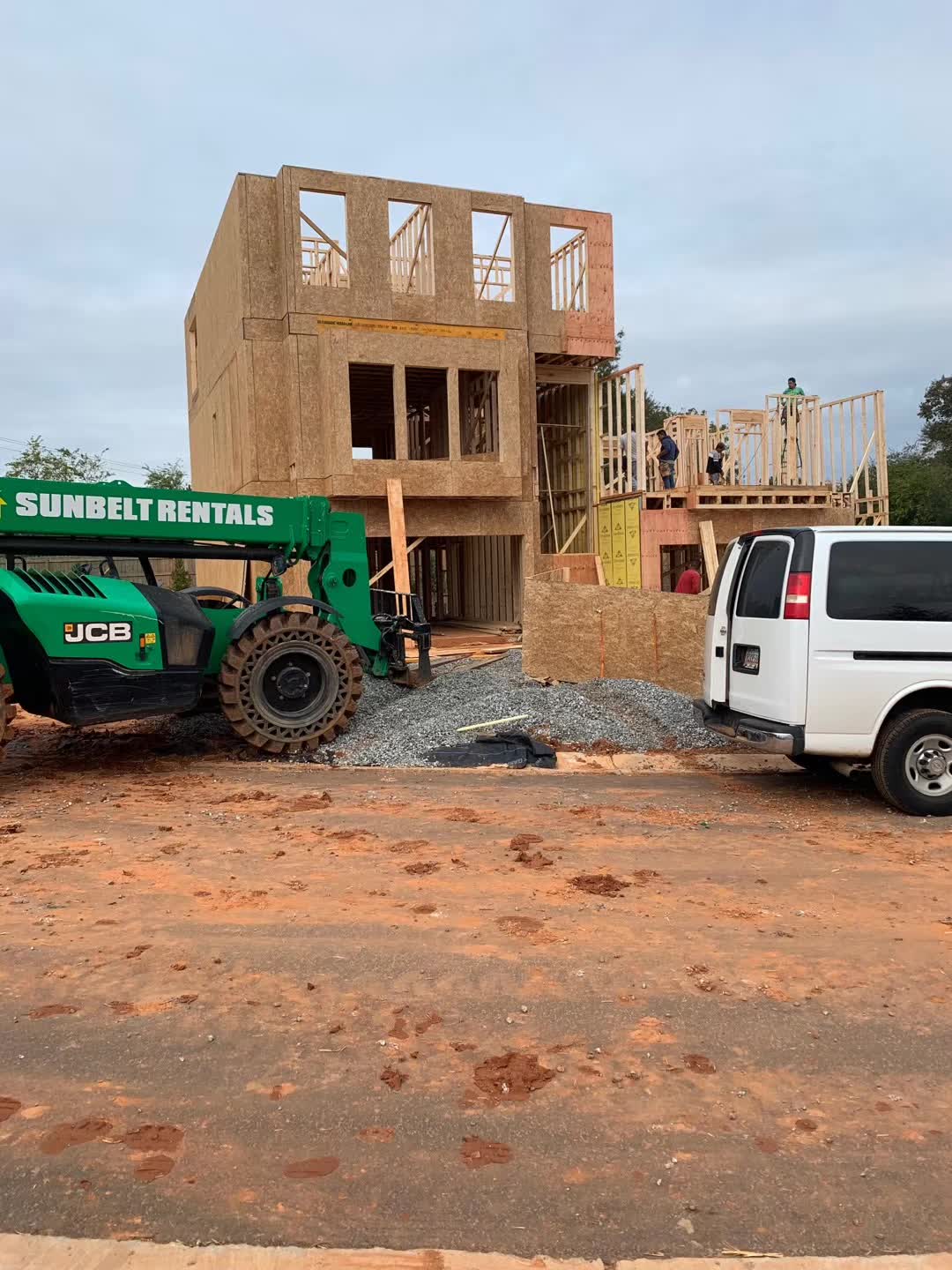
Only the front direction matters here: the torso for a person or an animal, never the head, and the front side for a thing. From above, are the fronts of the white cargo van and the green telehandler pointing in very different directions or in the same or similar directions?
same or similar directions

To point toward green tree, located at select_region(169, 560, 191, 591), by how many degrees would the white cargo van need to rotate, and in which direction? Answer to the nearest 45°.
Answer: approximately 90° to its left

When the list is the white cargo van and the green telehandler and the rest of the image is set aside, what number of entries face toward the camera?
0

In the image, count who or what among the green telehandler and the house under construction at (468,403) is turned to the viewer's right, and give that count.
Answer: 1

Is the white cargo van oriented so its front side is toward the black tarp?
no

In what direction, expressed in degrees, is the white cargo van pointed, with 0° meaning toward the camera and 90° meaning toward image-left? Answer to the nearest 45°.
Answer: approximately 225°

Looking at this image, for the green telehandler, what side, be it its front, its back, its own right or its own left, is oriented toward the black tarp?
front

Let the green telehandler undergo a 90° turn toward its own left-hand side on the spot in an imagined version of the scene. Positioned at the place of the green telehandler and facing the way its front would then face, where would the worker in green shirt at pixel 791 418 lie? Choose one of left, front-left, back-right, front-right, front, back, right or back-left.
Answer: front-right

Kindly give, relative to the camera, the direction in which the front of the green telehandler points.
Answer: facing to the right of the viewer

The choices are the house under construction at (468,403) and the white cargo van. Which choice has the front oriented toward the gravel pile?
the house under construction

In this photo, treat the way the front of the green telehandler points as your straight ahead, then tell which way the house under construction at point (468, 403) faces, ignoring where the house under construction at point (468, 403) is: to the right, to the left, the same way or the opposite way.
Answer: to the right

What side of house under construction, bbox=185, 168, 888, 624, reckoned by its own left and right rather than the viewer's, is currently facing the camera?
front

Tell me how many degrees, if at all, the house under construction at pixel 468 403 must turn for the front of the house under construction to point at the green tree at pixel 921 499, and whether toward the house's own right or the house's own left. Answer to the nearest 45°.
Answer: approximately 135° to the house's own left

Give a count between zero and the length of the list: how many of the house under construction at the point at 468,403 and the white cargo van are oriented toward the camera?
1

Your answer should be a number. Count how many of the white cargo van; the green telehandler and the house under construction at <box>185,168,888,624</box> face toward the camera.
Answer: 1
